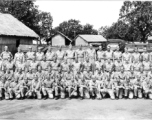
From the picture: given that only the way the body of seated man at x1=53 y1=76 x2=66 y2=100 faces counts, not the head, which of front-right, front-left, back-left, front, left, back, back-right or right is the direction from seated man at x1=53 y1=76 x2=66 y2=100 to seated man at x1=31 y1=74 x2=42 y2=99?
right

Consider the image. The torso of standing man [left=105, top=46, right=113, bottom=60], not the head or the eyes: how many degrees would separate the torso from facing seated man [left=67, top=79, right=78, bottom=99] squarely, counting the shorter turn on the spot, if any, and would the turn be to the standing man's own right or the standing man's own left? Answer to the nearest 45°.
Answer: approximately 45° to the standing man's own right

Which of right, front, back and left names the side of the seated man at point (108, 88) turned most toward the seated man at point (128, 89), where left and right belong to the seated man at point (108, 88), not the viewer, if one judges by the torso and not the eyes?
left

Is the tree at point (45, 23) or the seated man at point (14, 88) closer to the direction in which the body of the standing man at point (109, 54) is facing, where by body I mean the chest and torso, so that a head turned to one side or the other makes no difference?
the seated man

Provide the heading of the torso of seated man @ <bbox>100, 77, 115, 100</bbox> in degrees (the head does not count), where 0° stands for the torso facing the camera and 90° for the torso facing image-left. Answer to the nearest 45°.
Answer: approximately 0°

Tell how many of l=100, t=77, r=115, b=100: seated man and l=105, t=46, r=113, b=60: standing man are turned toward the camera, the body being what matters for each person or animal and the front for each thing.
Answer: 2

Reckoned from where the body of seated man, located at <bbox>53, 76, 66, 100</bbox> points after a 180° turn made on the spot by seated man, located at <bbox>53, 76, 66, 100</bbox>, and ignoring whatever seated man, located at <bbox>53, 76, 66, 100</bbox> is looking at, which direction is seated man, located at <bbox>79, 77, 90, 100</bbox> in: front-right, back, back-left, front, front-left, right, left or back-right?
right

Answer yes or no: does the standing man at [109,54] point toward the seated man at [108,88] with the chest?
yes

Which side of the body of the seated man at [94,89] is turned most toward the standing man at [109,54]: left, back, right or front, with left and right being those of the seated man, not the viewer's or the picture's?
back

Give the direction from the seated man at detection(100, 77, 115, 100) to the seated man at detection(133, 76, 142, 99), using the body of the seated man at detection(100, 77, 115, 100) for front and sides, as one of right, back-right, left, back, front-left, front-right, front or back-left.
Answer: left

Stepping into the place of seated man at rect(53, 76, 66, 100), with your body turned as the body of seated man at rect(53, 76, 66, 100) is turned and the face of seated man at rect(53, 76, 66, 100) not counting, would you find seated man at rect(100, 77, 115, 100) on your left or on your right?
on your left

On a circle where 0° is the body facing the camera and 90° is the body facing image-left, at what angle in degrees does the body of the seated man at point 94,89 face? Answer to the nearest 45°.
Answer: approximately 0°

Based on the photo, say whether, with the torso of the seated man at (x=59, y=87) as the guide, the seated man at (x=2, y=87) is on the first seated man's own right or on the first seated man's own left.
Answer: on the first seated man's own right

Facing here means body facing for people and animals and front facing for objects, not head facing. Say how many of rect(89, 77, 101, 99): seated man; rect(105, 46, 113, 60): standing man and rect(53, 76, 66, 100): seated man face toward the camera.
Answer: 3

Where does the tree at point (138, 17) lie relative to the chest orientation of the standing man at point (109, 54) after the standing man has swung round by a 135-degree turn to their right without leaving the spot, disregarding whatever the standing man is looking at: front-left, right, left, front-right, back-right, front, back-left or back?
front-right
